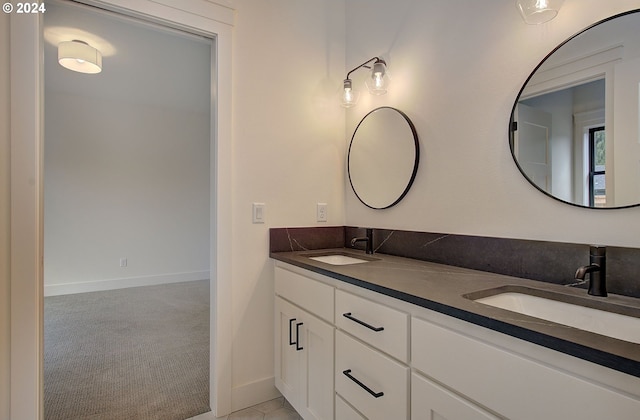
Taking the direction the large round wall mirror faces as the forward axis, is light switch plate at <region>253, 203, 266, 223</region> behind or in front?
in front

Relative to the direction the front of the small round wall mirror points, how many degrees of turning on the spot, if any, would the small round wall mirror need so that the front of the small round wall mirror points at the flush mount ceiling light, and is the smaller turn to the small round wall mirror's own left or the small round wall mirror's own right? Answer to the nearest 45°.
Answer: approximately 45° to the small round wall mirror's own right

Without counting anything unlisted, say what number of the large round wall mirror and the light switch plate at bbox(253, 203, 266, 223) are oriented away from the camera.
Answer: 0

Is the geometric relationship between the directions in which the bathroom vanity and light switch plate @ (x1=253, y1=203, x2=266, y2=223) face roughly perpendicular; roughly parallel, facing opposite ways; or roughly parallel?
roughly perpendicular

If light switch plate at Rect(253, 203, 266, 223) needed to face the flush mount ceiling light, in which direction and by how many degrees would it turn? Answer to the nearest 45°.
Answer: approximately 135° to its right

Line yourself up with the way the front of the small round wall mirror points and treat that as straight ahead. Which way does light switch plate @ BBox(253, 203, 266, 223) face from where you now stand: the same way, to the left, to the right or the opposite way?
to the left

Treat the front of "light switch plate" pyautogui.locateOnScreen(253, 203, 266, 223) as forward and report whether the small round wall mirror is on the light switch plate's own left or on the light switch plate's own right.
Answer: on the light switch plate's own left

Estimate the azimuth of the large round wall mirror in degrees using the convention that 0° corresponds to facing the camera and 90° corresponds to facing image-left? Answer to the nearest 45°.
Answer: approximately 45°
